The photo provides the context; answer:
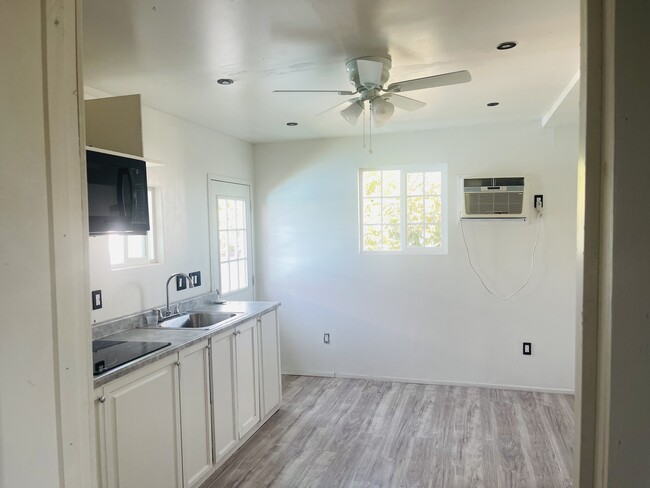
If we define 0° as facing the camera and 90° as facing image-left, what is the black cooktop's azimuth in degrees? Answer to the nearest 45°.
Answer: approximately 315°

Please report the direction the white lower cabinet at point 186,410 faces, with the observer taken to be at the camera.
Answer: facing the viewer and to the right of the viewer

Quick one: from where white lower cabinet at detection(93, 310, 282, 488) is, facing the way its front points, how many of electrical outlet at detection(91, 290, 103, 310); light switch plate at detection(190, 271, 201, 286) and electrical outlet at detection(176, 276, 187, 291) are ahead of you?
0

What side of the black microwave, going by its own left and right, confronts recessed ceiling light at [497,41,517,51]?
front

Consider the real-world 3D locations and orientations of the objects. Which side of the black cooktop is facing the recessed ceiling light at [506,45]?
front

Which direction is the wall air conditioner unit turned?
toward the camera

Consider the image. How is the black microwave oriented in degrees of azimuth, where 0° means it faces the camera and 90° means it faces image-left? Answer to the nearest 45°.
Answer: approximately 315°

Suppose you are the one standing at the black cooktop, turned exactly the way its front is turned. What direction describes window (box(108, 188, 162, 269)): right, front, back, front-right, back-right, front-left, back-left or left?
back-left

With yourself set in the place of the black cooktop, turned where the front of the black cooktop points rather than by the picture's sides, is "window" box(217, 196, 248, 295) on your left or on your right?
on your left

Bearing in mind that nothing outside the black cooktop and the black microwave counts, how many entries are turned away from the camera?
0

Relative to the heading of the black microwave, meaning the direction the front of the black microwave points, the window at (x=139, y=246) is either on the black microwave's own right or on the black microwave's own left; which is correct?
on the black microwave's own left

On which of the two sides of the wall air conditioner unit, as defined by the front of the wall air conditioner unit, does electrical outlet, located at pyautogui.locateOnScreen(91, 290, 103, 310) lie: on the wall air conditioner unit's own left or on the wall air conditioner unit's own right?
on the wall air conditioner unit's own right

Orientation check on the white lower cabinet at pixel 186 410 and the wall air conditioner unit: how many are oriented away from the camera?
0

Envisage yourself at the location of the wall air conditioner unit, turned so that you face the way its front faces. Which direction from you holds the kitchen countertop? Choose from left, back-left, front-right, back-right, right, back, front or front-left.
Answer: front-right

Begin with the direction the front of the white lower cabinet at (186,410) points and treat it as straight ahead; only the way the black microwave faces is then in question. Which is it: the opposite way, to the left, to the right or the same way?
the same way

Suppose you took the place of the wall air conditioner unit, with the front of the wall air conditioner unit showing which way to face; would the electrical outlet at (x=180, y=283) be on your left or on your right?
on your right

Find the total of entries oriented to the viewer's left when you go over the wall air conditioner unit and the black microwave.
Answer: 0

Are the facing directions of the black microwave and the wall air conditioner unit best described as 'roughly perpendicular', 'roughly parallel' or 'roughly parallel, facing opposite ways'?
roughly perpendicular

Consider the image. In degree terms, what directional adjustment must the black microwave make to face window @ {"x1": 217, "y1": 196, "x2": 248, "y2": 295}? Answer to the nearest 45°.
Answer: approximately 90° to its left
